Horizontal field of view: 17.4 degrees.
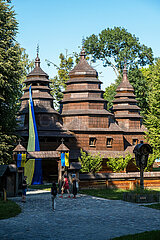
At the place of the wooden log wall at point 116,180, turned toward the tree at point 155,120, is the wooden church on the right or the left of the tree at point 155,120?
left

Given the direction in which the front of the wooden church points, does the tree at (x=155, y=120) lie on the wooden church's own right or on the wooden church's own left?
on the wooden church's own left

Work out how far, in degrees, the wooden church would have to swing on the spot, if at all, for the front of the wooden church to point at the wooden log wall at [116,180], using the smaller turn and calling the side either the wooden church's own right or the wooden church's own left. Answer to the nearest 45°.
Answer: approximately 45° to the wooden church's own left

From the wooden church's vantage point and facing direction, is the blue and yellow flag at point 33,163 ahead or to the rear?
ahead

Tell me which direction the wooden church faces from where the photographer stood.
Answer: facing the viewer and to the left of the viewer

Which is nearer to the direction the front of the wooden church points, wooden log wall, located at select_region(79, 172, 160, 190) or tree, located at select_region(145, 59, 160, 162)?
the wooden log wall

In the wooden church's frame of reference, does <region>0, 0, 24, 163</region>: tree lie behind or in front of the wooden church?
in front
